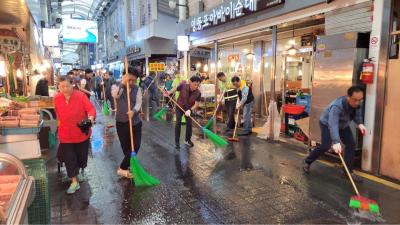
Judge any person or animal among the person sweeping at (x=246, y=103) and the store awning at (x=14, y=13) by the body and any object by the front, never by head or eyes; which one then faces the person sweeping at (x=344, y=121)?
the store awning

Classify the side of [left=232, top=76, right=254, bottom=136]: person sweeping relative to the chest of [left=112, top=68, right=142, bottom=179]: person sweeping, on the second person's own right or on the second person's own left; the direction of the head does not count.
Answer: on the second person's own left

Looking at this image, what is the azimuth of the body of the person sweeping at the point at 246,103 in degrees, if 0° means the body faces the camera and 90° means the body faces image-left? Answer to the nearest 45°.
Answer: approximately 90°

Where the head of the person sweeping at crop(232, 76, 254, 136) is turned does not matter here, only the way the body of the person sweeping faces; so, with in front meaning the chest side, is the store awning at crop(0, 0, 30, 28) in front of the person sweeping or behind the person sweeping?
in front

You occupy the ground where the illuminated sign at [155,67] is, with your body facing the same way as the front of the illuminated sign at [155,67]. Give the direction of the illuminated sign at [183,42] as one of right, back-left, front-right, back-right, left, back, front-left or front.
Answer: front-left

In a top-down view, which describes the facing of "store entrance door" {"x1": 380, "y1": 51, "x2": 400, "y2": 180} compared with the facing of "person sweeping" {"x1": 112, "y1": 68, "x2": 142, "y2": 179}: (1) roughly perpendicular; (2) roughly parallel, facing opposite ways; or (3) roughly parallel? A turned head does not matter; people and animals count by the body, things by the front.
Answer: roughly perpendicular

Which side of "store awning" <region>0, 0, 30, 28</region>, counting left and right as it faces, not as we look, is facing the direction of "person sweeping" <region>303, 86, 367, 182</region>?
front

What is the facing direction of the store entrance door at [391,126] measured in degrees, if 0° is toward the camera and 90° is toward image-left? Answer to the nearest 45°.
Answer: approximately 45°
